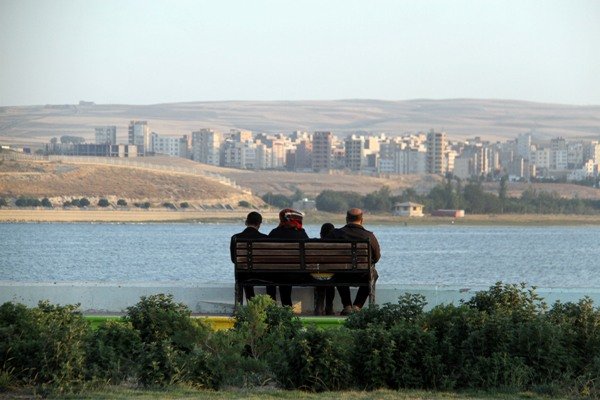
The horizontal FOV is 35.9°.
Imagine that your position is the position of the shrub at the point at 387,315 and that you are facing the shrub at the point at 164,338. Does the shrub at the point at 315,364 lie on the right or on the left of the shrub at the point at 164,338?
left

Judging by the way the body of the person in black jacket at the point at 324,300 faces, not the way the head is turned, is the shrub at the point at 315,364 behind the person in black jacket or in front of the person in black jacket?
behind

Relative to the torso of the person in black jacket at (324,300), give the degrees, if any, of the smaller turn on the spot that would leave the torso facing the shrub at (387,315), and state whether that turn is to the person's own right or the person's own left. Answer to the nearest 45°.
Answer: approximately 180°

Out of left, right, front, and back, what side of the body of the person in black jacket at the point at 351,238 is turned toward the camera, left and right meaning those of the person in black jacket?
back

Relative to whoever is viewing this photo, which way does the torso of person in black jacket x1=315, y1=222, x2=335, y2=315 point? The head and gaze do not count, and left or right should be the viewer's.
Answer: facing away from the viewer

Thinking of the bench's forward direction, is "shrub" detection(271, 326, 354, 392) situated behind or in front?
behind

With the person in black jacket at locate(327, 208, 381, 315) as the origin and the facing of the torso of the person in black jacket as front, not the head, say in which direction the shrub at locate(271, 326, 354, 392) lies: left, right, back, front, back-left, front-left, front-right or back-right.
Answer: back

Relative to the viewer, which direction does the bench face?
away from the camera

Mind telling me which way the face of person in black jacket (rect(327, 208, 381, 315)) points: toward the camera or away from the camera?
away from the camera

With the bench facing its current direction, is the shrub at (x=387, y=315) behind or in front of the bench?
behind
